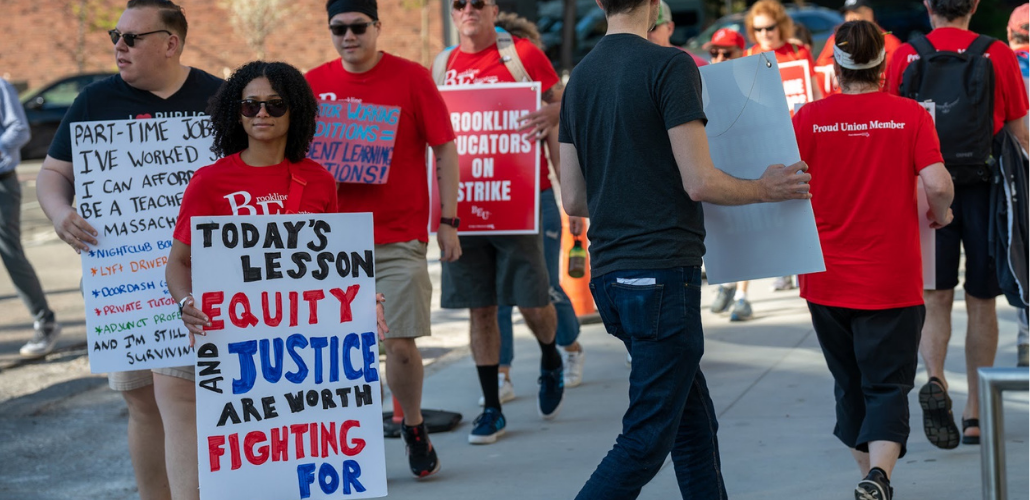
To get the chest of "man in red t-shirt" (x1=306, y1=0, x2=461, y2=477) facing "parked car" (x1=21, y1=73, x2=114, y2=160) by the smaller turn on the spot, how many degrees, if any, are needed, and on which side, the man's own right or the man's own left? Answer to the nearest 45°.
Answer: approximately 180°

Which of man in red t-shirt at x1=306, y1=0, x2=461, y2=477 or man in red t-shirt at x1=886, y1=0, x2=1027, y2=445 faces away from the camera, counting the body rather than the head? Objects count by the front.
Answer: man in red t-shirt at x1=886, y1=0, x2=1027, y2=445

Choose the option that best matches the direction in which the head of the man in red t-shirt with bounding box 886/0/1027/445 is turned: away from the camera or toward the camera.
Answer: away from the camera

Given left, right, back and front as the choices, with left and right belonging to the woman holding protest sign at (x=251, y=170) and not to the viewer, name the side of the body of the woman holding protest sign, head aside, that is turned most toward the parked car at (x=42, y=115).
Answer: back

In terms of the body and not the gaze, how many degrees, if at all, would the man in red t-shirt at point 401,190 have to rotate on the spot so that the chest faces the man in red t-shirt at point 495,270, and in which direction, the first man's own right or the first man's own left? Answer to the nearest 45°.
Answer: approximately 135° to the first man's own left

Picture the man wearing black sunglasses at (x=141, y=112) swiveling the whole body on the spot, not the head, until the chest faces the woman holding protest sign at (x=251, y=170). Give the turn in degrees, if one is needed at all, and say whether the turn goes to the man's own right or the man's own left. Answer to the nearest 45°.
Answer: approximately 45° to the man's own left

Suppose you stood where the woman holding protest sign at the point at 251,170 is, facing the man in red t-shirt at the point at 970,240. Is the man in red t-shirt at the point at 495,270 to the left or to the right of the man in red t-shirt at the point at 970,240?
left

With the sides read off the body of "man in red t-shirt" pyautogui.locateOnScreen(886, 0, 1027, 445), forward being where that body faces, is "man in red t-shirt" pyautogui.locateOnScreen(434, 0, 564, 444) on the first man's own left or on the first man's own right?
on the first man's own left

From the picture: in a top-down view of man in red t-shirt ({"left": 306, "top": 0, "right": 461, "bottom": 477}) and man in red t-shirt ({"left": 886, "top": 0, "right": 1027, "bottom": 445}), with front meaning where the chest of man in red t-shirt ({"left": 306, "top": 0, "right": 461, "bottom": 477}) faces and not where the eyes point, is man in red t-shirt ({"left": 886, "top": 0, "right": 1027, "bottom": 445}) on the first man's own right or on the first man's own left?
on the first man's own left

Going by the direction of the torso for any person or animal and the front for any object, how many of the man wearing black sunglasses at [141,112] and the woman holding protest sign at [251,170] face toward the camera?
2

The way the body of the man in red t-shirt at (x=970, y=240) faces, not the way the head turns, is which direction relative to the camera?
away from the camera
